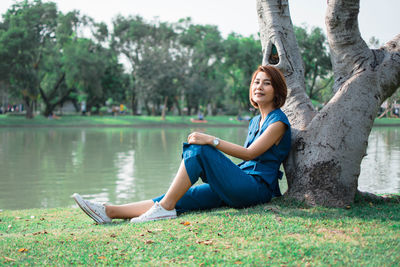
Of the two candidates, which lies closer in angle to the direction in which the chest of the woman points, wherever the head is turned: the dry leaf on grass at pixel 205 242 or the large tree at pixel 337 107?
the dry leaf on grass

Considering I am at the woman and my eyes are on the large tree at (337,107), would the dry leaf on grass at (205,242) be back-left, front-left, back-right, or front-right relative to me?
back-right

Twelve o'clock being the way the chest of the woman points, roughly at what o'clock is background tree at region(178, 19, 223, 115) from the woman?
The background tree is roughly at 3 o'clock from the woman.

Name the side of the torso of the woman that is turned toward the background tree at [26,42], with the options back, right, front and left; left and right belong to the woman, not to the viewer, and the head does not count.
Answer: right

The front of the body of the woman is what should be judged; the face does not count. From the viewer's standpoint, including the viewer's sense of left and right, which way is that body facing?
facing to the left of the viewer

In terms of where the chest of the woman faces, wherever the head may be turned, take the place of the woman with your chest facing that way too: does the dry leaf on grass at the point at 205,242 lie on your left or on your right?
on your left

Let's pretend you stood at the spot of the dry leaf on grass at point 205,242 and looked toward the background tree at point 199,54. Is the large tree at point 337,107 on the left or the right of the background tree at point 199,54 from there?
right

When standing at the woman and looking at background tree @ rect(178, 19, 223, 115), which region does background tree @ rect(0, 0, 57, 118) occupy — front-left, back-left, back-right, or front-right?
front-left
